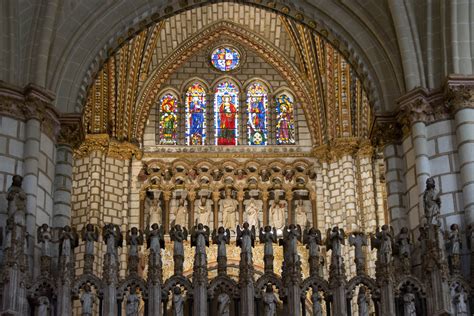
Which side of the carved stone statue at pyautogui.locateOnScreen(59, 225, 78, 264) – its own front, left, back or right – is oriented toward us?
front

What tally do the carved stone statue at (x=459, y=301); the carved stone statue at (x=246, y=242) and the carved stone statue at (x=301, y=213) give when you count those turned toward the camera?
3

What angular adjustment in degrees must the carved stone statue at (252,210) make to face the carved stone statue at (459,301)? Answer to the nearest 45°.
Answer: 0° — it already faces it

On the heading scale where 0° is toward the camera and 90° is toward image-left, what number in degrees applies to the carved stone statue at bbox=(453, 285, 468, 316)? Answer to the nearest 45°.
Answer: approximately 0°

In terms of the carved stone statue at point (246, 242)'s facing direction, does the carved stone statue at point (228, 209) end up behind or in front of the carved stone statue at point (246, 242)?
behind

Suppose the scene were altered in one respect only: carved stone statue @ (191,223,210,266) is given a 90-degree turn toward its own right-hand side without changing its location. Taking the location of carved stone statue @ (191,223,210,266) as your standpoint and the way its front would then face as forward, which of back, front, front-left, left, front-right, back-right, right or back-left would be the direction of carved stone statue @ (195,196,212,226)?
right

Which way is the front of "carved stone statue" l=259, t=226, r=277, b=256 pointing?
toward the camera

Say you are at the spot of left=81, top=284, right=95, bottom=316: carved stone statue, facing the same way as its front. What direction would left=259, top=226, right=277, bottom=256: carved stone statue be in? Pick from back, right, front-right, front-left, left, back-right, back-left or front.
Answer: left

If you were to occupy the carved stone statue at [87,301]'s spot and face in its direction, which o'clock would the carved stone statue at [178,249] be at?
the carved stone statue at [178,249] is roughly at 9 o'clock from the carved stone statue at [87,301].

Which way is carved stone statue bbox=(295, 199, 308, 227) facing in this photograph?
toward the camera

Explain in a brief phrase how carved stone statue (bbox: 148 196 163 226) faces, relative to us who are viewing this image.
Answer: facing the viewer

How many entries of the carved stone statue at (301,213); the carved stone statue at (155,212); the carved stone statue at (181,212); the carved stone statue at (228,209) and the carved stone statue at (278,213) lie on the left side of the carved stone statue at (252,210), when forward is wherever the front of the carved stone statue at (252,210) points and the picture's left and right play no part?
2
